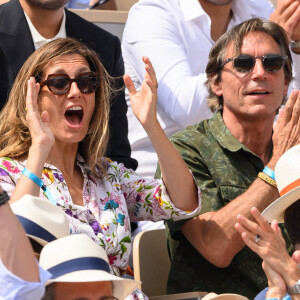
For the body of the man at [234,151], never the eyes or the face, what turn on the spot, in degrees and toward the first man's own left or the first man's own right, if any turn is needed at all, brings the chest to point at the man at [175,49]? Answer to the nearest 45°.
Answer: approximately 135° to the first man's own left

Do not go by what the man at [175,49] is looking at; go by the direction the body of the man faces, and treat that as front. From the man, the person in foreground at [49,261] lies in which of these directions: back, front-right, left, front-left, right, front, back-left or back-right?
front-right

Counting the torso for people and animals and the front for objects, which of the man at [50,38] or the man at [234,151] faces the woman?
the man at [50,38]

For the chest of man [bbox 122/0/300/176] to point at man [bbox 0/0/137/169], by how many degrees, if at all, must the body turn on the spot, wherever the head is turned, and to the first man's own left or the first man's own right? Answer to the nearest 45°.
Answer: approximately 90° to the first man's own right

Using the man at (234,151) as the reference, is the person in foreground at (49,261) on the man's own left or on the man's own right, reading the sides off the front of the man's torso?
on the man's own right

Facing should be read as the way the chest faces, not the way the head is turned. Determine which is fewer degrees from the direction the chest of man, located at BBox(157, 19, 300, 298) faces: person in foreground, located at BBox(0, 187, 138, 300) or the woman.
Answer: the person in foreground

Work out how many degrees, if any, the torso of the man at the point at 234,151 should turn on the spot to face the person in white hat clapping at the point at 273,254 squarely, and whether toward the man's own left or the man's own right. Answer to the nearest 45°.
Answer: approximately 45° to the man's own right

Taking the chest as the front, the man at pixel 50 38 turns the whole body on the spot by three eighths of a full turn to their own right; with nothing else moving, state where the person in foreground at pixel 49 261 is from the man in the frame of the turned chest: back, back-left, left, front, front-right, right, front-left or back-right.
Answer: back-left

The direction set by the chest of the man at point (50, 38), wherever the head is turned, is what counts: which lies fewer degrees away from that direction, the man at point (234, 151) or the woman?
the woman

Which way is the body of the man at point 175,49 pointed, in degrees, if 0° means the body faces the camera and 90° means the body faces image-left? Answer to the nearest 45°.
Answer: approximately 315°
